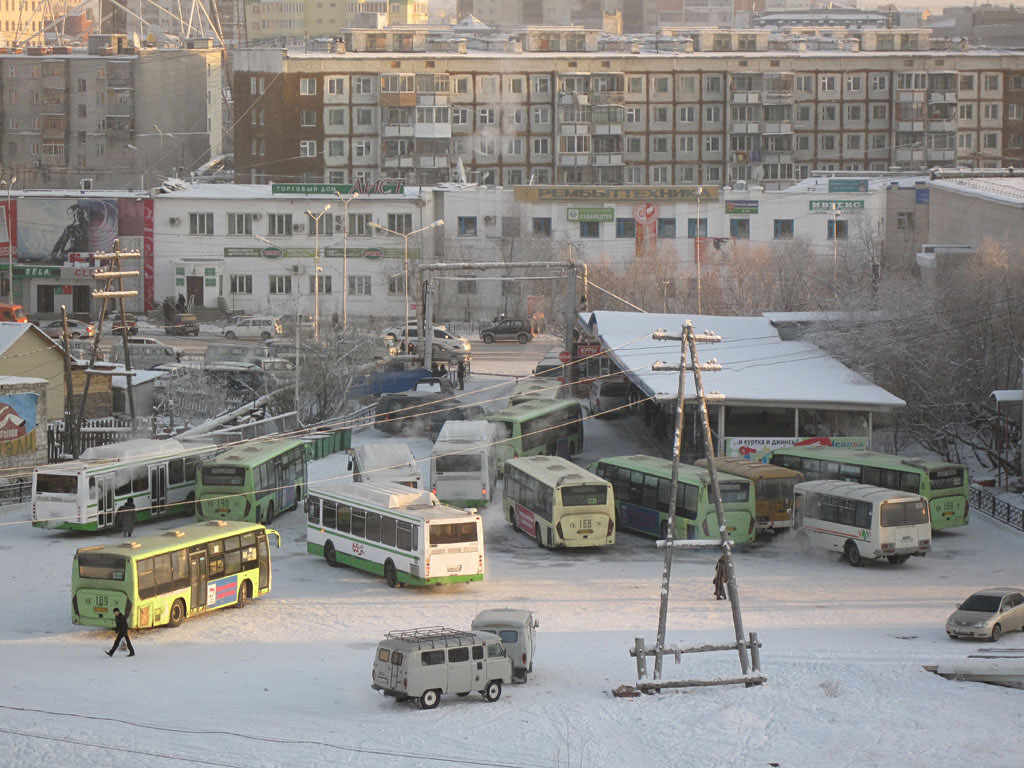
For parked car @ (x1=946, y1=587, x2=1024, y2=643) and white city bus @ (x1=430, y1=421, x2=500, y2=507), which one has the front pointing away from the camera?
the white city bus

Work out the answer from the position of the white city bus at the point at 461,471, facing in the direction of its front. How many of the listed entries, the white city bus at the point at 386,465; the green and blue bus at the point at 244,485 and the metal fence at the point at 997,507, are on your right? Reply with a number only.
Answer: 1

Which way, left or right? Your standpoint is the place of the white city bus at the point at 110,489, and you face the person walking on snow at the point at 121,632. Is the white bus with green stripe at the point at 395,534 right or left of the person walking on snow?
left

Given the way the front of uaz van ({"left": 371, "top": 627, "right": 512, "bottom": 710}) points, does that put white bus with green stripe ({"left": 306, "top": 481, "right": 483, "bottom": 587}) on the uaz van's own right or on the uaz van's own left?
on the uaz van's own left

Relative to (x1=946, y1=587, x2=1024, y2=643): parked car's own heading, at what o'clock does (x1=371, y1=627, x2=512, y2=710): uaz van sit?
The uaz van is roughly at 12 o'clock from the parked car.
